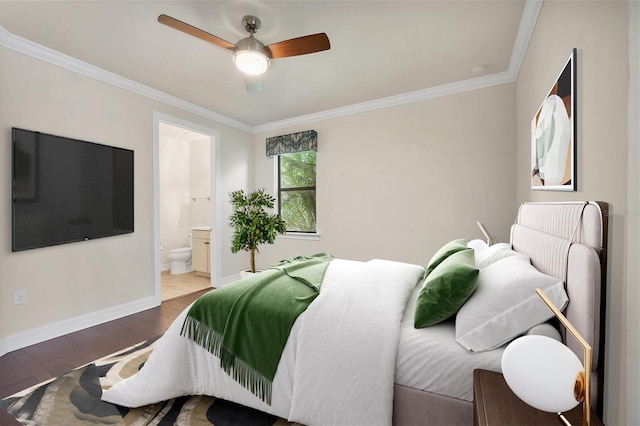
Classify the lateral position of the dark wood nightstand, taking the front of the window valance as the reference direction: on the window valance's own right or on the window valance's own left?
on the window valance's own left

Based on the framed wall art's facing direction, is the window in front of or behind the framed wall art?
in front

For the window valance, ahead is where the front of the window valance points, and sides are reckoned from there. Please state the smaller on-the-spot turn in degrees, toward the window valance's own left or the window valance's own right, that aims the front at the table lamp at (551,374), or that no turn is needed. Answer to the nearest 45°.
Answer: approximately 45° to the window valance's own left

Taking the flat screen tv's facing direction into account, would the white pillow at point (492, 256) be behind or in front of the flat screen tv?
in front

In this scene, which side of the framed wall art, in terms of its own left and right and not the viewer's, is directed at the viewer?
left

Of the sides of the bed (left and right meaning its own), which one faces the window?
right

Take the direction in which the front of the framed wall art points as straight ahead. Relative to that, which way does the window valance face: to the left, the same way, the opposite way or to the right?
to the left

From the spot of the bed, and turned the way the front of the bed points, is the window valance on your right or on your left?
on your right

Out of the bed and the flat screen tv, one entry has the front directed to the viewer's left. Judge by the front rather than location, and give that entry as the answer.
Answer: the bed

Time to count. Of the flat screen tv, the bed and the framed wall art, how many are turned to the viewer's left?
2

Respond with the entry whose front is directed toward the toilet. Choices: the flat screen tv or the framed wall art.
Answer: the framed wall art

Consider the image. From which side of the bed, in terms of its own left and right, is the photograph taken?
left

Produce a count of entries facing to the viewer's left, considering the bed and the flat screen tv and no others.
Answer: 1

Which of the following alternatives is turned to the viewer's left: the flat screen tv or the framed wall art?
the framed wall art

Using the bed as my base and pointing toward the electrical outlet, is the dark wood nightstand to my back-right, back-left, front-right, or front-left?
back-left

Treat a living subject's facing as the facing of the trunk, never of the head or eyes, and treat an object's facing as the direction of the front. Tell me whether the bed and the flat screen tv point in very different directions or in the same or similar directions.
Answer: very different directions
